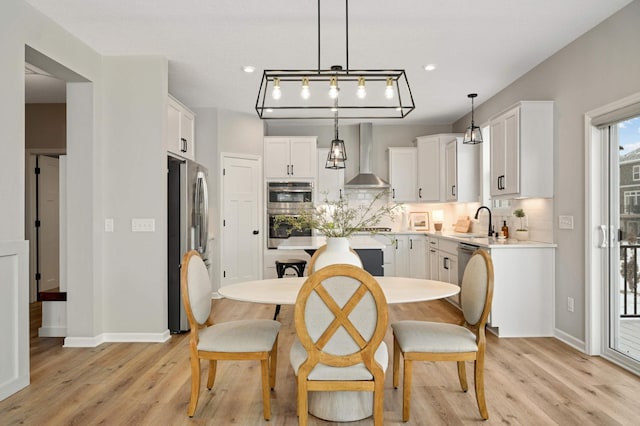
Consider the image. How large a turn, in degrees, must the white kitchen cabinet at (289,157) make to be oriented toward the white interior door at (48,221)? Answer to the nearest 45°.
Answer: approximately 90° to its right

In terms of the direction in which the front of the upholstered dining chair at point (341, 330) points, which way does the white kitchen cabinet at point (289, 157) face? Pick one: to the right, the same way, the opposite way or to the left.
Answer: the opposite way

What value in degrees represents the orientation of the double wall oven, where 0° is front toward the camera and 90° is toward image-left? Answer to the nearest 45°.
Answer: approximately 0°

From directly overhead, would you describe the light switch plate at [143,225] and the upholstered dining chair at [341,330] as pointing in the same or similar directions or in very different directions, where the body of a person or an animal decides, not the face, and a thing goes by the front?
very different directions

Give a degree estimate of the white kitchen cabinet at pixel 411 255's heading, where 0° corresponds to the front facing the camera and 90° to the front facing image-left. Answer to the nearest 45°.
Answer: approximately 0°

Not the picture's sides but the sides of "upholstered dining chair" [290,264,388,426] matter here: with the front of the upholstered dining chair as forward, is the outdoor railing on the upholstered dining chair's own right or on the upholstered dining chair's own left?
on the upholstered dining chair's own right

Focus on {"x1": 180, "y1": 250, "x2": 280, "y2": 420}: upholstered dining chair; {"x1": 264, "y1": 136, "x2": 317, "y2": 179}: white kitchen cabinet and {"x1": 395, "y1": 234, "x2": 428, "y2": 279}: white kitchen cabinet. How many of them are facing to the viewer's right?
1

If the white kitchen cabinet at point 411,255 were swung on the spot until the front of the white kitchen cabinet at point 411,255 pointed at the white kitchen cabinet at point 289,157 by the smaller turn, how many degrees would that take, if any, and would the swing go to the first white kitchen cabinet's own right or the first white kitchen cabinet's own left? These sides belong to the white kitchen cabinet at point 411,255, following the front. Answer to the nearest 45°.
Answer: approximately 90° to the first white kitchen cabinet's own right

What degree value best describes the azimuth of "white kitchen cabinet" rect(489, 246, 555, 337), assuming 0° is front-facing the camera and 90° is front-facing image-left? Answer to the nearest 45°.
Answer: approximately 90°

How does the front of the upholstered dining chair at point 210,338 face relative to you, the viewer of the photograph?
facing to the right of the viewer

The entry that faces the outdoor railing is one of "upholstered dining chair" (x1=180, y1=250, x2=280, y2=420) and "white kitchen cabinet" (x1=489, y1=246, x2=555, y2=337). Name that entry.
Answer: the upholstered dining chair

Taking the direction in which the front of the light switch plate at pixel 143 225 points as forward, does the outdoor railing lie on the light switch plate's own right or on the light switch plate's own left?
on the light switch plate's own left

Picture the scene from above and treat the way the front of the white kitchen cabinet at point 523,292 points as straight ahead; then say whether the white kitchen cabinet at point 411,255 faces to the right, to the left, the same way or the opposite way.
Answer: to the left
